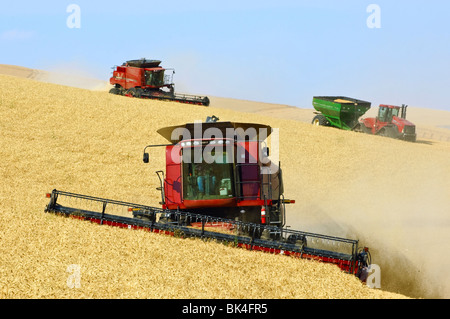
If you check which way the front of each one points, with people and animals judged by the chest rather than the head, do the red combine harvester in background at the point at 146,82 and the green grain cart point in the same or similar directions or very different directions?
same or similar directions

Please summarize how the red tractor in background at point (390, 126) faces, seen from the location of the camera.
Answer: facing the viewer and to the right of the viewer

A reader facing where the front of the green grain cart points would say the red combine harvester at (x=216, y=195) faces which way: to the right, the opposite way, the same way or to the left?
to the right

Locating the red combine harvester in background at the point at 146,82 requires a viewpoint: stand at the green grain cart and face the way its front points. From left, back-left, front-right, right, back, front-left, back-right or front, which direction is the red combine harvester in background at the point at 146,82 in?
back-right

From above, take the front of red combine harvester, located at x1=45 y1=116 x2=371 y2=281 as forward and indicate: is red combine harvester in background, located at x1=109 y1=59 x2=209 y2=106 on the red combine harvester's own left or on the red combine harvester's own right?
on the red combine harvester's own right

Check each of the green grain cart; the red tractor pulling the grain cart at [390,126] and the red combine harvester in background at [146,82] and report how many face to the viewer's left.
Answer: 0

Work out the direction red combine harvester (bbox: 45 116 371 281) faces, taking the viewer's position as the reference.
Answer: facing the viewer and to the left of the viewer

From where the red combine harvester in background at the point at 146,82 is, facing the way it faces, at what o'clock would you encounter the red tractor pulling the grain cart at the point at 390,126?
the red tractor pulling the grain cart at the point at 390,126 is roughly at 11 o'clock from the red combine harvester in background at the point at 146,82.

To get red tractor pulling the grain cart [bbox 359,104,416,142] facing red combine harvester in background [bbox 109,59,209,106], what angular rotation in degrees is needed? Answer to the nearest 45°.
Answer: approximately 135° to its right

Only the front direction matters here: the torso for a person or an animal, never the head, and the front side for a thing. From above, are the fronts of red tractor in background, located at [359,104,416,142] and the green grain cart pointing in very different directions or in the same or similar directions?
same or similar directions

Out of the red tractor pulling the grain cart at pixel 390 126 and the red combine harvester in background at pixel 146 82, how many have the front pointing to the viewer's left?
0

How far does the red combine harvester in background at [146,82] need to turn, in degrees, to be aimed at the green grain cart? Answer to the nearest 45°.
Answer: approximately 45° to its left

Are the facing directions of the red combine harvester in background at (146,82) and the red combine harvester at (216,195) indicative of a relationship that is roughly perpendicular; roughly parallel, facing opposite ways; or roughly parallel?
roughly perpendicular
